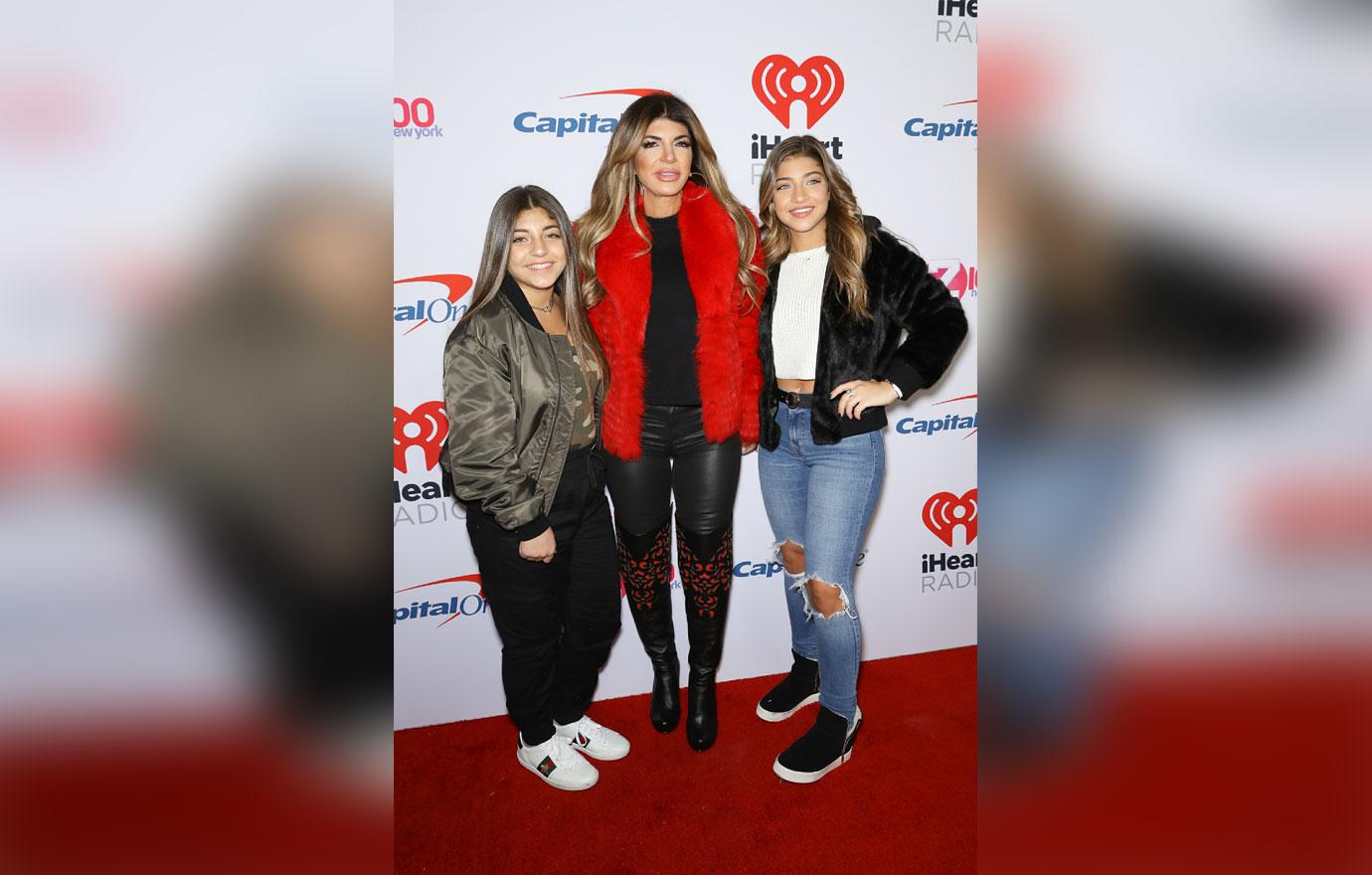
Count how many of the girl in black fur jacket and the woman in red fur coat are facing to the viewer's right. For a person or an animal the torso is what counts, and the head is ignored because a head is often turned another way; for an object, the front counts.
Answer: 0
